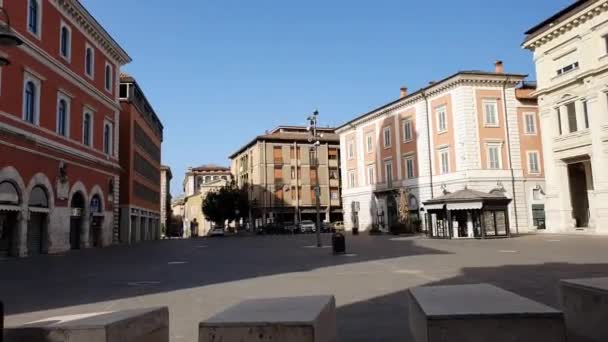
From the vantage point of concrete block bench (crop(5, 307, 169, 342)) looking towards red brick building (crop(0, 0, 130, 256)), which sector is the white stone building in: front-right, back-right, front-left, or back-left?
front-right

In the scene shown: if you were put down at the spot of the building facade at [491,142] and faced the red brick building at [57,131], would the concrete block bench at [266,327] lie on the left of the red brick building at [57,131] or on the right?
left

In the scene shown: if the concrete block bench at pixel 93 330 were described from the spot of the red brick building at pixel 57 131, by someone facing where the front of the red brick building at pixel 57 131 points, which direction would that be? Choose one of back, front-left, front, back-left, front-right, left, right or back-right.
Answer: front-right

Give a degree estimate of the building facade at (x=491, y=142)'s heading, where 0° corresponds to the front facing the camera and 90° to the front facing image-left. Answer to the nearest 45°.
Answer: approximately 45°

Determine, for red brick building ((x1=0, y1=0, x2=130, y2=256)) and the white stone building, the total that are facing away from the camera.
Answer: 0

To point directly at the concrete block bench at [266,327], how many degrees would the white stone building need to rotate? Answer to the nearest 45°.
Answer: approximately 45° to its left

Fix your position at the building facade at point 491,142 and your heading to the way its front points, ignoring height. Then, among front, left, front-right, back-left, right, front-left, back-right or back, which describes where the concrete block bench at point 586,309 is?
front-left

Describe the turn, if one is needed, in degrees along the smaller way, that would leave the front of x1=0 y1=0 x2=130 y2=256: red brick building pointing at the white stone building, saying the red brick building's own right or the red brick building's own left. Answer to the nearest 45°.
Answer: approximately 45° to the red brick building's own left

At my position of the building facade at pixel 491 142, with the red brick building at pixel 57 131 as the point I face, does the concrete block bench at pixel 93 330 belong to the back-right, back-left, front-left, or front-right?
front-left

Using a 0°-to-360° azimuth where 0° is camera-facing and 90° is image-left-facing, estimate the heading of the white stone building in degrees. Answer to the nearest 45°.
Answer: approximately 45°

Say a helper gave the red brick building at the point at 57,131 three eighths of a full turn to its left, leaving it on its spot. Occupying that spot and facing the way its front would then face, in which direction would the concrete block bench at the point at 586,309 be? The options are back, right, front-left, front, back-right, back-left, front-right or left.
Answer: back

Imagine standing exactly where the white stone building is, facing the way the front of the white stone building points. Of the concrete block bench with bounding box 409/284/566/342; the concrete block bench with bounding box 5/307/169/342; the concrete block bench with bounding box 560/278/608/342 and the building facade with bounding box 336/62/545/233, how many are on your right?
1

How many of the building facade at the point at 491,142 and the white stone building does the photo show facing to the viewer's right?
0

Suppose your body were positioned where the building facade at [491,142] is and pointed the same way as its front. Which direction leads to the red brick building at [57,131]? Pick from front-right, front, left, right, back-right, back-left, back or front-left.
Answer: front

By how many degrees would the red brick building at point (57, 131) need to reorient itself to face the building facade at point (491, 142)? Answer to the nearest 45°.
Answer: approximately 45° to its left

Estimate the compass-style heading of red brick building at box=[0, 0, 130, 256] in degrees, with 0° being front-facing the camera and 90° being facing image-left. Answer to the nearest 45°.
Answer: approximately 315°

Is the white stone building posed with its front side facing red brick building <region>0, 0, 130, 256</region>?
yes

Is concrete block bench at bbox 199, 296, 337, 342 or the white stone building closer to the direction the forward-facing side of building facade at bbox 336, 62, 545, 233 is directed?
the concrete block bench

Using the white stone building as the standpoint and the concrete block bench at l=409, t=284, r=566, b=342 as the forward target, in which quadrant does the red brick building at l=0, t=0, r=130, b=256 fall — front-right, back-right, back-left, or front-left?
front-right
